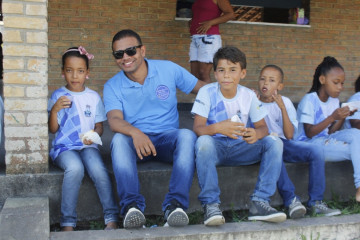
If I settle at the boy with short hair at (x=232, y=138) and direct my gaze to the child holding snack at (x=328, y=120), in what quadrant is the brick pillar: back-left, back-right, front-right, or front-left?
back-left

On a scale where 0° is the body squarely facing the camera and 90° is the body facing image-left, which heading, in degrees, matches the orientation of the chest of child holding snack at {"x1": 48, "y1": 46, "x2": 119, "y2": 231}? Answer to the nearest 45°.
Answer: approximately 0°

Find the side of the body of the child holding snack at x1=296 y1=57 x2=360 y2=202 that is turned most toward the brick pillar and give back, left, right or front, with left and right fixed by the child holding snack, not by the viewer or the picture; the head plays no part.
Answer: right

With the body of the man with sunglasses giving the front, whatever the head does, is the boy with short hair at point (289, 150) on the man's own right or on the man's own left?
on the man's own left

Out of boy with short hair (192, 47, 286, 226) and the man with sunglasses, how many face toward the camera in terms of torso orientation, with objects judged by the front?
2

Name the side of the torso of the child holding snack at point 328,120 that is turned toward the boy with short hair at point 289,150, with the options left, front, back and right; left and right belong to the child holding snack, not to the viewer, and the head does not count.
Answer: right

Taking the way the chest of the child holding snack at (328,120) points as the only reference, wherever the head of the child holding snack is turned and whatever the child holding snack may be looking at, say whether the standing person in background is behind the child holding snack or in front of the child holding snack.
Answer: behind
